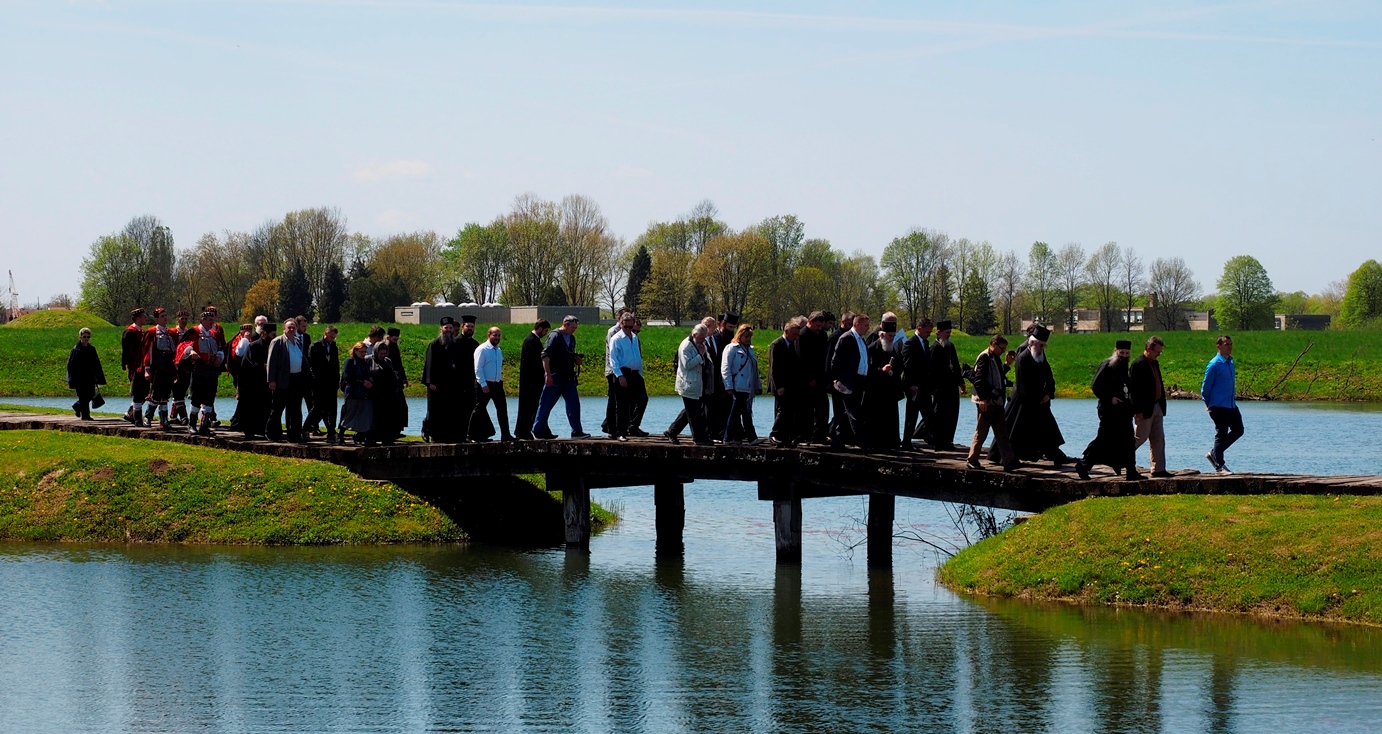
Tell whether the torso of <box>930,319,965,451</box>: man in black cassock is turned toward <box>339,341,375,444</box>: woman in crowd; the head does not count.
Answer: no

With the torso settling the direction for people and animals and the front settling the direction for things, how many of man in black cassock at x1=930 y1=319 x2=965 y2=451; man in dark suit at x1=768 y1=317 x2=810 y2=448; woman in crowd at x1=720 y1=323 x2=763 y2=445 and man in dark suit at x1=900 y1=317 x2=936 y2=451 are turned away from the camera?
0

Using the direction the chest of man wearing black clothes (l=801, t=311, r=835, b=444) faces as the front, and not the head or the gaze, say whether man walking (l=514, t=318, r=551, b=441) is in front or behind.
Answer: behind

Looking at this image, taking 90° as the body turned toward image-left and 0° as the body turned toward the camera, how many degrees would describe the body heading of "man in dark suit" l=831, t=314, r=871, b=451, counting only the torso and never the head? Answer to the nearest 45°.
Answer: approximately 315°

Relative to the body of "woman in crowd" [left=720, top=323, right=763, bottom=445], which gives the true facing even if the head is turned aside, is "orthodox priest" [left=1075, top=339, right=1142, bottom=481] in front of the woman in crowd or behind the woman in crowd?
in front

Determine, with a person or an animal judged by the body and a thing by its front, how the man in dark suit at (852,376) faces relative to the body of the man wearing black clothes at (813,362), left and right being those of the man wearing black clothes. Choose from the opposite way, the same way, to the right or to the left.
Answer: the same way

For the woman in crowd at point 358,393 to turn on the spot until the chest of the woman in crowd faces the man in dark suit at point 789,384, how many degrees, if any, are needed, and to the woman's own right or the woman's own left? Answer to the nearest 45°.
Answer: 0° — they already face them

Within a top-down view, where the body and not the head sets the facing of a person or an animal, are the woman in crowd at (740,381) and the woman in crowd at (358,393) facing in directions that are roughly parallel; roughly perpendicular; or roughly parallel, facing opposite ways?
roughly parallel

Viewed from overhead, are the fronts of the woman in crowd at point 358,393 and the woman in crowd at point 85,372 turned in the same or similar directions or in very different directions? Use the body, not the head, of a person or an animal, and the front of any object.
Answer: same or similar directions

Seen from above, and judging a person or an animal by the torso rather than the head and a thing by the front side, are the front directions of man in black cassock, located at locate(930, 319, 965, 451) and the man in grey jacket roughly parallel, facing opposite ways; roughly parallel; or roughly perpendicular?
roughly parallel

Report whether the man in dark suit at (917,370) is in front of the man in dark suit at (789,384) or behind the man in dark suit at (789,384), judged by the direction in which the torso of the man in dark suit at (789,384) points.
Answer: in front

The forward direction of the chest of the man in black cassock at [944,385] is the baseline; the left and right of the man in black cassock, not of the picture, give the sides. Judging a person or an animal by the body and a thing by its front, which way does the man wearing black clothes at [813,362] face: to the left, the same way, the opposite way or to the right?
the same way
